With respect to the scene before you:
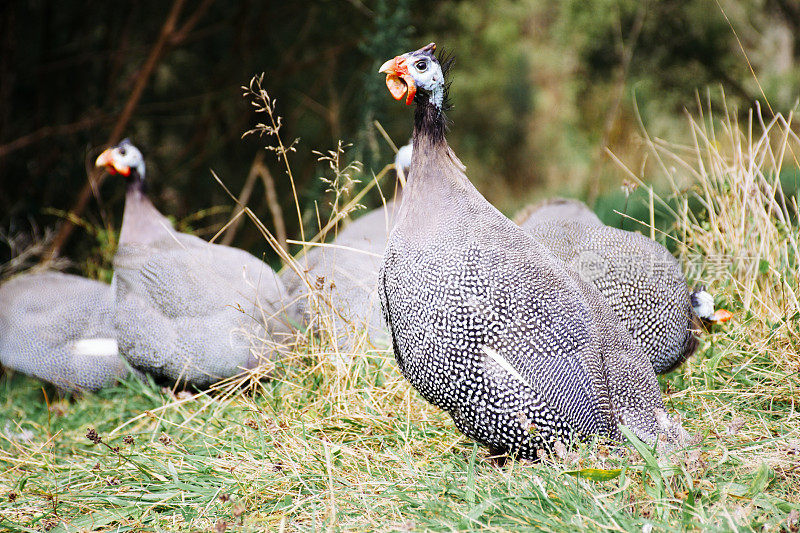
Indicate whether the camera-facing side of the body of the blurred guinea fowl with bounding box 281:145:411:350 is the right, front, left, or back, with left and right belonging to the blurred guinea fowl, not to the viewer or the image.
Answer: right

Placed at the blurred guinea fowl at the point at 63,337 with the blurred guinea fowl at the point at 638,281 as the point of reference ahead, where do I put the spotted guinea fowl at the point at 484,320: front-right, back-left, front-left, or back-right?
front-right

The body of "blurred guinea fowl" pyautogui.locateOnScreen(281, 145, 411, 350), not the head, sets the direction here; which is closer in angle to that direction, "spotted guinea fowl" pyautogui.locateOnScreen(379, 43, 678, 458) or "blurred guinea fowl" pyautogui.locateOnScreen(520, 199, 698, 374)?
the blurred guinea fowl

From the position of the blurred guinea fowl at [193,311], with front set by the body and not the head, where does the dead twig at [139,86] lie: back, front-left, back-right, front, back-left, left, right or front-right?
right

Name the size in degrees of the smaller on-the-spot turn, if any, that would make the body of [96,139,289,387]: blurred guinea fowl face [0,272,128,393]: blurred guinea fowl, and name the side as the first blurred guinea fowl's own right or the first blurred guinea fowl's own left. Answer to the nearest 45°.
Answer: approximately 45° to the first blurred guinea fowl's own right

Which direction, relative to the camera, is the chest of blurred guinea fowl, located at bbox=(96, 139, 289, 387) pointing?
to the viewer's left

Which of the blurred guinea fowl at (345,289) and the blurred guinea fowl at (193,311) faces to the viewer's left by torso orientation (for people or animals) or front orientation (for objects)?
the blurred guinea fowl at (193,311)

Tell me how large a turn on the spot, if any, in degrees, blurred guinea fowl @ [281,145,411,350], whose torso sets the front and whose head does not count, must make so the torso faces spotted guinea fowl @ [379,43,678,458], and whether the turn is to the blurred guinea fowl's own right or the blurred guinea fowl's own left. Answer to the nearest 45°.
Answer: approximately 90° to the blurred guinea fowl's own right
